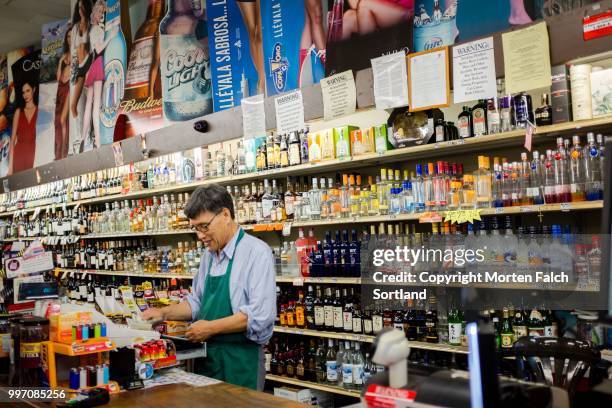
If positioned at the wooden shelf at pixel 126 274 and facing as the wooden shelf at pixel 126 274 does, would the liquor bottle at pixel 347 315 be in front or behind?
in front

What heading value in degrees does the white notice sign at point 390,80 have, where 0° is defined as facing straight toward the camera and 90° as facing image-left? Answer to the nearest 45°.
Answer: approximately 45°

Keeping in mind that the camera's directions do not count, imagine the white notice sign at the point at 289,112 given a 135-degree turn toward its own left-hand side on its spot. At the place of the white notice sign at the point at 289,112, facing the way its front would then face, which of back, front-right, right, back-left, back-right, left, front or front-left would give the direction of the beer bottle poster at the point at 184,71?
back-left

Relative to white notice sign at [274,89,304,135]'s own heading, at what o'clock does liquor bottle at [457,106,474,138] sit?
The liquor bottle is roughly at 9 o'clock from the white notice sign.

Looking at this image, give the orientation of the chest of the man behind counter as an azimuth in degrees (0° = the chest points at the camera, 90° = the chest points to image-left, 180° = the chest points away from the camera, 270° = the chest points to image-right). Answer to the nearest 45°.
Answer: approximately 45°

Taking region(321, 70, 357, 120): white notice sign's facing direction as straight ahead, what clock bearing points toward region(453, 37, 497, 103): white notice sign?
region(453, 37, 497, 103): white notice sign is roughly at 9 o'clock from region(321, 70, 357, 120): white notice sign.

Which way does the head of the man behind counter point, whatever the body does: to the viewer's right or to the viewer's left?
to the viewer's left

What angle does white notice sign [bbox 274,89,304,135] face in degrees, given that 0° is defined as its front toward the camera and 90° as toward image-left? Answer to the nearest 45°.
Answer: approximately 45°

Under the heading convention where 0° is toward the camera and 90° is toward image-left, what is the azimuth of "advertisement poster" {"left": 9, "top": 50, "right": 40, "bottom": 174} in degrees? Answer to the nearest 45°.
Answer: approximately 45°

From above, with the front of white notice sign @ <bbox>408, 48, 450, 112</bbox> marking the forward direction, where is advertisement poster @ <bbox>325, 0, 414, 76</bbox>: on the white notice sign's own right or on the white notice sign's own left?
on the white notice sign's own right
